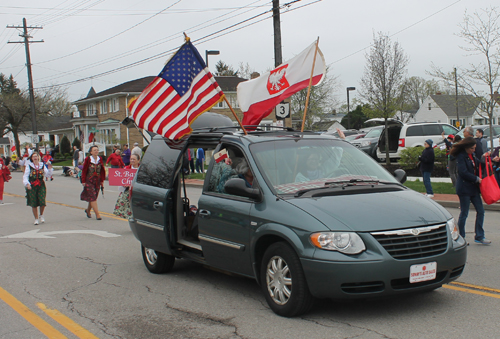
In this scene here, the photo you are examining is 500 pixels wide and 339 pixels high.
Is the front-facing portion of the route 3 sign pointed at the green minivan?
yes

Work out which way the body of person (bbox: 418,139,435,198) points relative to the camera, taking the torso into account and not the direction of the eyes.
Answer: to the viewer's left

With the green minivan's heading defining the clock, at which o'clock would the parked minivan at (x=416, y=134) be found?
The parked minivan is roughly at 8 o'clock from the green minivan.

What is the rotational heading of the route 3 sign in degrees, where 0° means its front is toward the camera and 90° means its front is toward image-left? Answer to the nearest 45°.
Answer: approximately 0°

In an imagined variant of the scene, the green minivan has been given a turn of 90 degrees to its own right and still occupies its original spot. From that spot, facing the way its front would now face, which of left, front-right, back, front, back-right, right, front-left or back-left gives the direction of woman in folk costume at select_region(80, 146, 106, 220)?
right

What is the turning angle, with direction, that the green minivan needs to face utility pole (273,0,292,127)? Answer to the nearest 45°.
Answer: approximately 135° to its left

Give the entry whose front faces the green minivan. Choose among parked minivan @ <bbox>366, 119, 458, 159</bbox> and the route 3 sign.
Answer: the route 3 sign
